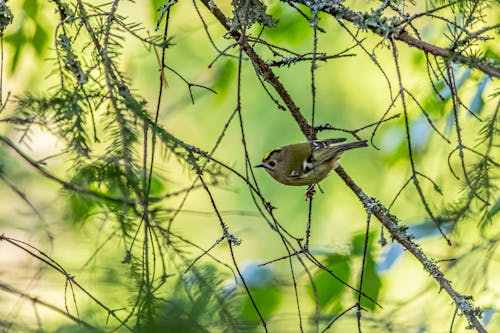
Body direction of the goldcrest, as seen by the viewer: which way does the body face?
to the viewer's left
